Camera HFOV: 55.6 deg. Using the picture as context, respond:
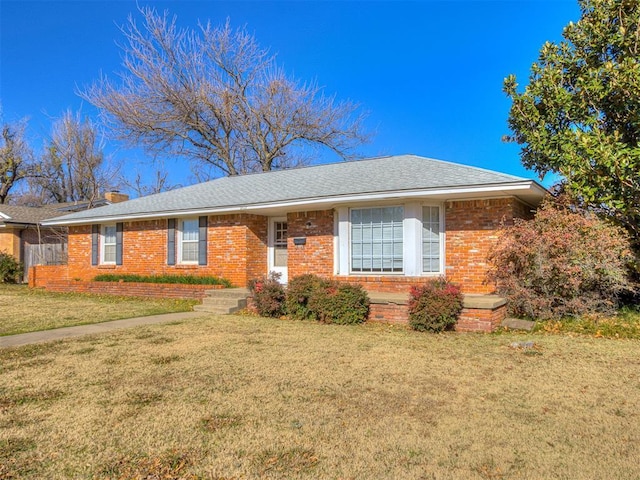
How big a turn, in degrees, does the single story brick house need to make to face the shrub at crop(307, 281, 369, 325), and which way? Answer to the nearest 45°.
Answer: approximately 45° to its left

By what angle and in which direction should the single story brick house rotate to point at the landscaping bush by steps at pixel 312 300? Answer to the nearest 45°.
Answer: approximately 45° to its left

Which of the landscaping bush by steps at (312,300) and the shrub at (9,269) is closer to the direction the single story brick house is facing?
the landscaping bush by steps

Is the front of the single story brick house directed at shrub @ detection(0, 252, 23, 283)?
no

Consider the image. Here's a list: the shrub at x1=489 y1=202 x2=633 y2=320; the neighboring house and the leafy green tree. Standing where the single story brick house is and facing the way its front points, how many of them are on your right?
1

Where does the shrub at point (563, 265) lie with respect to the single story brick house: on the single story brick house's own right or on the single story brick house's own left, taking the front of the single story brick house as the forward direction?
on the single story brick house's own left

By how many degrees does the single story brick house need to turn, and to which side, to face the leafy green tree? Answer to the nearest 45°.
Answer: approximately 90° to its left

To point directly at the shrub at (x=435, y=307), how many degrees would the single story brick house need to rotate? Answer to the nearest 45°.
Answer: approximately 45° to its left

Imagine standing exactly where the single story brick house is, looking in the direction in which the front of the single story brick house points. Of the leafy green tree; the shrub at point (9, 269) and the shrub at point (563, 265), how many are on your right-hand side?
1

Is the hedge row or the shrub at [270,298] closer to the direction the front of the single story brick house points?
the shrub

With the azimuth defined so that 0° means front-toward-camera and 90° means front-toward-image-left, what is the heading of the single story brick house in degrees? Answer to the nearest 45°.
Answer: approximately 45°

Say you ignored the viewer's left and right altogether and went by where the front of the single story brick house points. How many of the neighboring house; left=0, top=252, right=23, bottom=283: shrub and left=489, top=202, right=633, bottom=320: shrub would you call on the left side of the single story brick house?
1

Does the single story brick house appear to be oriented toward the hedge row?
no

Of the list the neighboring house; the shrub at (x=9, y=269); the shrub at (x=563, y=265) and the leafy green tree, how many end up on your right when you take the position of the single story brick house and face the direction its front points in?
2
